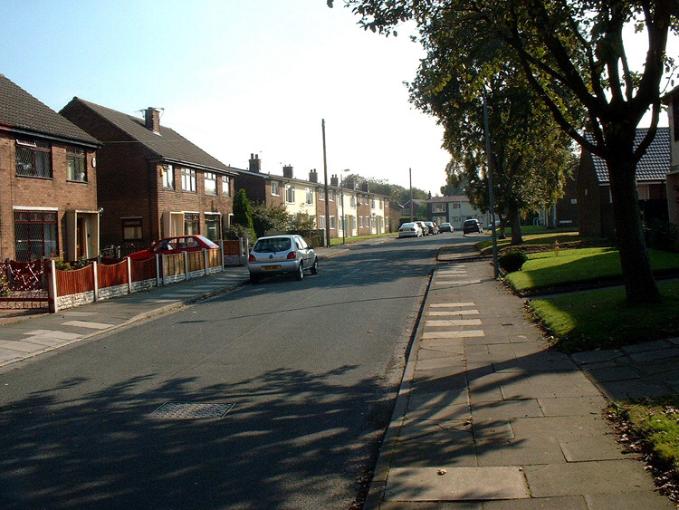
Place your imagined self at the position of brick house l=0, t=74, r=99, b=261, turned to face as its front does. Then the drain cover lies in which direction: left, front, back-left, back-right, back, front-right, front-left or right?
front-right

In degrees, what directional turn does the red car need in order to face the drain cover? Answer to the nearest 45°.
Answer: approximately 90° to its left

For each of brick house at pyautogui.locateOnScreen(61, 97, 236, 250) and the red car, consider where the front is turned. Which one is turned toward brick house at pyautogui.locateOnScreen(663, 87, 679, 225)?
brick house at pyautogui.locateOnScreen(61, 97, 236, 250)

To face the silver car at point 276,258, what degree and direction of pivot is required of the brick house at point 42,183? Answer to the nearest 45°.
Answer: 0° — it already faces it

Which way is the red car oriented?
to the viewer's left

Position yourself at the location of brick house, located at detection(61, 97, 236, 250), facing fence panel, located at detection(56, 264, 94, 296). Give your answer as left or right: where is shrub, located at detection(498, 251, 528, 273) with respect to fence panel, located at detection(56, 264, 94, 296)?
left

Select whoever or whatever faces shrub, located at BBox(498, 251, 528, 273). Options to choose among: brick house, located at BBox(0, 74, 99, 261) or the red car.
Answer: the brick house

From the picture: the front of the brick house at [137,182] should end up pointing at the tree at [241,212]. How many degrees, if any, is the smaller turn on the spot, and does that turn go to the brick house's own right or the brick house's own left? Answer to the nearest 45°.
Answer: approximately 90° to the brick house's own left

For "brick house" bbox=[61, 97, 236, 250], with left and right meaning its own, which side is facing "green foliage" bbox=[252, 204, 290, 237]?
left

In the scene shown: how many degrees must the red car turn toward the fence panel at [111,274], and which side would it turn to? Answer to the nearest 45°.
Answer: approximately 90° to its left

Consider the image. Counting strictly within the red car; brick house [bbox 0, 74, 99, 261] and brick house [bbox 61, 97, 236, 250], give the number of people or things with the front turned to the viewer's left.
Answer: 1

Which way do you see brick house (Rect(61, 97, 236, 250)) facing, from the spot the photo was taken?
facing the viewer and to the right of the viewer
